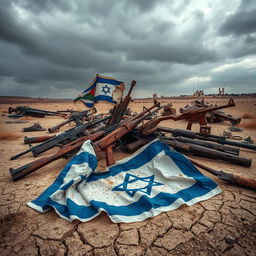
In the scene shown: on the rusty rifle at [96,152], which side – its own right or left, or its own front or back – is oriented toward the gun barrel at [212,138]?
front

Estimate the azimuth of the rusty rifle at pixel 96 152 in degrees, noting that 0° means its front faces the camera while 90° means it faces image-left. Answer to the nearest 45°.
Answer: approximately 270°

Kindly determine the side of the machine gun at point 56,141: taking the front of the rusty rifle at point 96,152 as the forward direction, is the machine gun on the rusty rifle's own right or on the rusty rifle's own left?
on the rusty rifle's own left

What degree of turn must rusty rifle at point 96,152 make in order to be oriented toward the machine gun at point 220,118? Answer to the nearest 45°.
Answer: approximately 45° to its left

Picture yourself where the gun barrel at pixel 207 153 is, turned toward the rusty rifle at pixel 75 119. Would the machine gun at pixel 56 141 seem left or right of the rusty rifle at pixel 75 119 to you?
left
